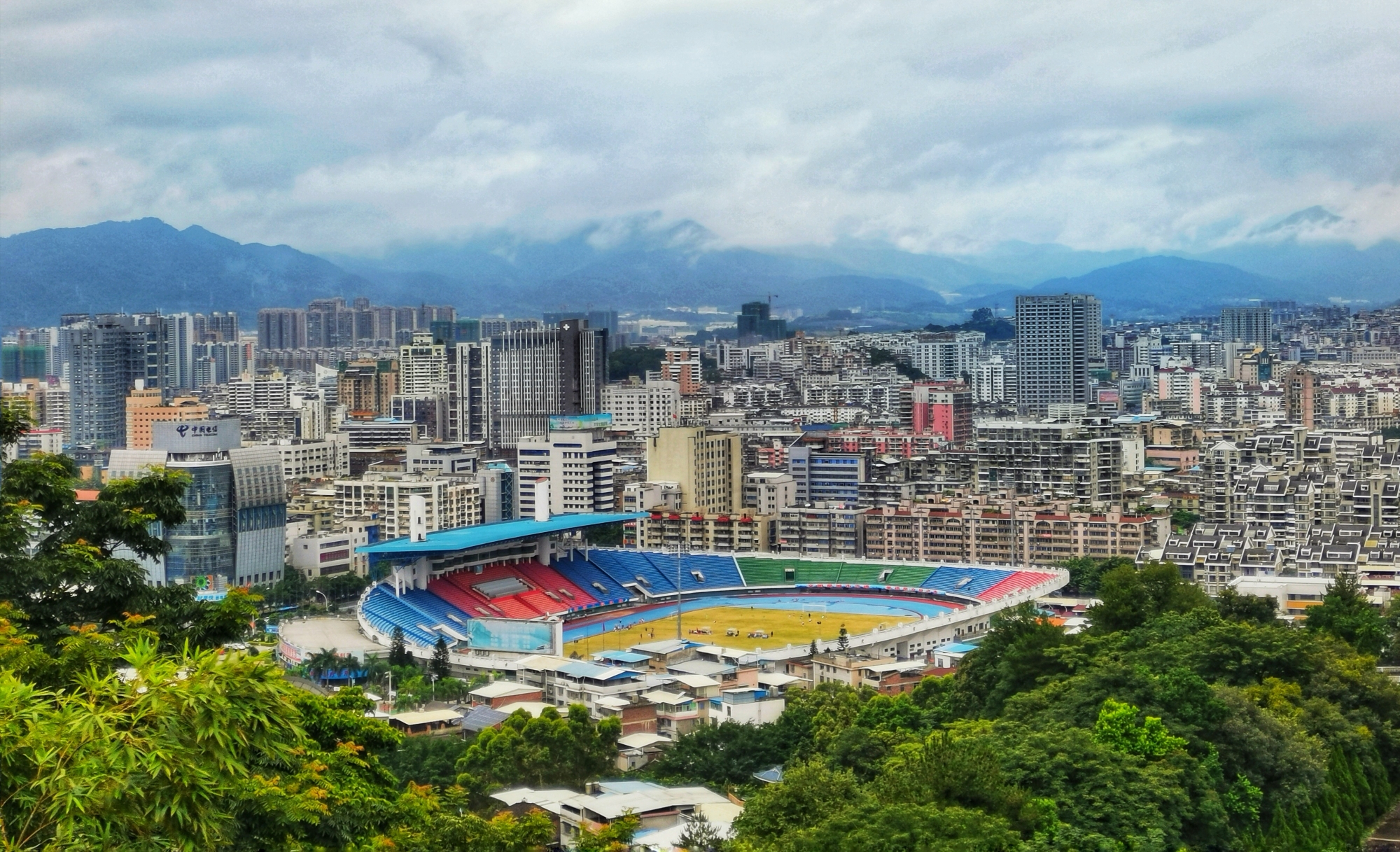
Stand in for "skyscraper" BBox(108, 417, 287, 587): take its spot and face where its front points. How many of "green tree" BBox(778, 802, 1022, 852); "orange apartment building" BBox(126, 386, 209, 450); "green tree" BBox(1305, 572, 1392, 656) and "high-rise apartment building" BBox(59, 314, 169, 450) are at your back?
2

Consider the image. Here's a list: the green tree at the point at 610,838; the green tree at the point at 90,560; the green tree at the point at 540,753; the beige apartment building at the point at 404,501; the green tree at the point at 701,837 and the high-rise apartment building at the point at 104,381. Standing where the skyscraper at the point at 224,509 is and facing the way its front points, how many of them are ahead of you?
4

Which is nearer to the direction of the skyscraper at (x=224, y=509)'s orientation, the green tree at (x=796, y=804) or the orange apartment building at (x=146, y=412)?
the green tree

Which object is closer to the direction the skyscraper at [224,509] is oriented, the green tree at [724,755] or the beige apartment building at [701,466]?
the green tree

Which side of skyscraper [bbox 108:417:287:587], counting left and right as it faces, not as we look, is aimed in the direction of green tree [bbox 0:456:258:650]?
front

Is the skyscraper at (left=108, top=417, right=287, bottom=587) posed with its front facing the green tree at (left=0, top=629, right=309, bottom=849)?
yes

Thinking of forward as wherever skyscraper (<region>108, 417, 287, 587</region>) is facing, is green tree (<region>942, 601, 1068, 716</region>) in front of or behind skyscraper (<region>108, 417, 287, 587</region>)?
in front

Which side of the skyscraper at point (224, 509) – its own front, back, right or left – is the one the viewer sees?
front

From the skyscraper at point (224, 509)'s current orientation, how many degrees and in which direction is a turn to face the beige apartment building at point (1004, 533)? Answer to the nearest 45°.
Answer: approximately 90° to its left

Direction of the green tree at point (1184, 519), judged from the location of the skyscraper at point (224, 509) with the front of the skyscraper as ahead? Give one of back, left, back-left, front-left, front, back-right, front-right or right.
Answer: left

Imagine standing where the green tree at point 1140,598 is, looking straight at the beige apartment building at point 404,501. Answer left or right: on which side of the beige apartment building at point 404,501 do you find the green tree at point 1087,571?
right

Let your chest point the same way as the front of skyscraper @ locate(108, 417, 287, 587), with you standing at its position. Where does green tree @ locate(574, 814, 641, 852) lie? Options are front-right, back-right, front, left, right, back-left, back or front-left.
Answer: front

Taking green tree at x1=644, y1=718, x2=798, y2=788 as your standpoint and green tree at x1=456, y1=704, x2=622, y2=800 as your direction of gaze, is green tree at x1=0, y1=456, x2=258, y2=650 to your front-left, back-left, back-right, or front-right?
front-left

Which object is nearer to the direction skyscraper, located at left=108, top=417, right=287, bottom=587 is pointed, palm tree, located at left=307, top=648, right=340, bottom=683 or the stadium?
the palm tree

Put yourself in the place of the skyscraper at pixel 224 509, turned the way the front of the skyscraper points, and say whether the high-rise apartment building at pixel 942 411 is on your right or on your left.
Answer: on your left

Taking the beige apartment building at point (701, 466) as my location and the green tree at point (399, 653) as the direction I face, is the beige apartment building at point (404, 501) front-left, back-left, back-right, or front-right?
front-right

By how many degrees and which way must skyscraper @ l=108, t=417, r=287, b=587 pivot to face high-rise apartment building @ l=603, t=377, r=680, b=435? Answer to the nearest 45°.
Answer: approximately 135° to its left

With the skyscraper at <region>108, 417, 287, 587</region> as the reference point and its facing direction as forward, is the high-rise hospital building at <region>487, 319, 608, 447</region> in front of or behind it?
behind

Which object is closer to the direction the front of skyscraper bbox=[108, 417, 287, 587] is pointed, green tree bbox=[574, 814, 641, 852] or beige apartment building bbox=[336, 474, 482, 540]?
the green tree

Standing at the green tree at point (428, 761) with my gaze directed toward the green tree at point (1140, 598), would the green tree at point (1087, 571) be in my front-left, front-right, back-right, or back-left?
front-left

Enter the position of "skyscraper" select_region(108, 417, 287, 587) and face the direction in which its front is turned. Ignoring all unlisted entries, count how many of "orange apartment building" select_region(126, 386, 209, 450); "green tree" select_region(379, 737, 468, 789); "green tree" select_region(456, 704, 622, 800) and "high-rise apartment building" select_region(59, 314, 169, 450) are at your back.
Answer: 2

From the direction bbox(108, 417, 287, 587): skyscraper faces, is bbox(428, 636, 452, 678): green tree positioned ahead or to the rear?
ahead

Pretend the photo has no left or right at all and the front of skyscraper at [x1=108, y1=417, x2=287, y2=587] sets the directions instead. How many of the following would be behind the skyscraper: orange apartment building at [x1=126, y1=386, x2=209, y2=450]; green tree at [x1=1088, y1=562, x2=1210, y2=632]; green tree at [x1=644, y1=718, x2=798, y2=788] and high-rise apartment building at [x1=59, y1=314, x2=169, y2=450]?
2
